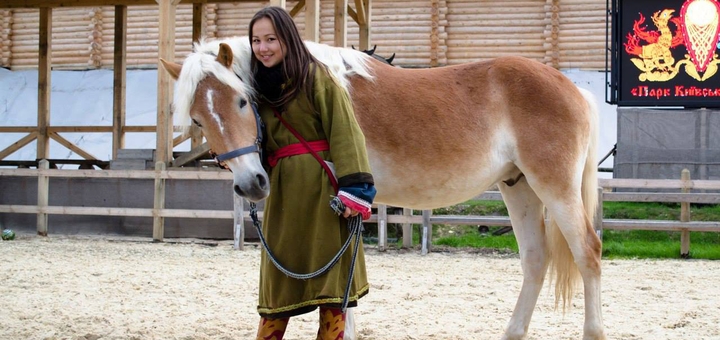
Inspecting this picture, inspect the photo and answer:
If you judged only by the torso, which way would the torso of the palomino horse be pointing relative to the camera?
to the viewer's left

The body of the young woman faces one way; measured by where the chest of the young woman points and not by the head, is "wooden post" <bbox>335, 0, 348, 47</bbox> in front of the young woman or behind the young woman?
behind

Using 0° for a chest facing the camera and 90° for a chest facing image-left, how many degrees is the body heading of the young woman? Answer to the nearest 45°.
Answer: approximately 45°

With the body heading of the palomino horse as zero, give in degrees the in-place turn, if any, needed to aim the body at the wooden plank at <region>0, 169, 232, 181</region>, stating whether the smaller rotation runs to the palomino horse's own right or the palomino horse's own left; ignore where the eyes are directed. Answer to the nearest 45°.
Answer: approximately 45° to the palomino horse's own right

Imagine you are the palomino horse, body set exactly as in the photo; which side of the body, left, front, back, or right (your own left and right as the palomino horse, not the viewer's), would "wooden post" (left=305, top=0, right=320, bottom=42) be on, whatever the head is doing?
right

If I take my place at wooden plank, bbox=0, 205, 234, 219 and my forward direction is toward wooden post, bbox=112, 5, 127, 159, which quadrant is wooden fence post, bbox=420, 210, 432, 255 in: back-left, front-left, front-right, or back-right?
back-right

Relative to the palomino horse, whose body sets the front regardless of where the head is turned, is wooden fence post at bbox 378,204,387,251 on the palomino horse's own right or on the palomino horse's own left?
on the palomino horse's own right

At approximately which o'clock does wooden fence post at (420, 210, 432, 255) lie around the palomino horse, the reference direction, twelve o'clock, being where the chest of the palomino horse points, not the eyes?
The wooden fence post is roughly at 3 o'clock from the palomino horse.

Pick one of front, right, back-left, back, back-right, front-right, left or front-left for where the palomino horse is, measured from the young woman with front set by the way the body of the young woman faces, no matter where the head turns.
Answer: back

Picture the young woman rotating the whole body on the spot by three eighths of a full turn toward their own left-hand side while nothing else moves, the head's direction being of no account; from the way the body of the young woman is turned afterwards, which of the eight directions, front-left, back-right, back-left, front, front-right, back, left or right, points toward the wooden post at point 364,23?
left

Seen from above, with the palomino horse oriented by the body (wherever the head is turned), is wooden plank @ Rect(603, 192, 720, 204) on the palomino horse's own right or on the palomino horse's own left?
on the palomino horse's own right

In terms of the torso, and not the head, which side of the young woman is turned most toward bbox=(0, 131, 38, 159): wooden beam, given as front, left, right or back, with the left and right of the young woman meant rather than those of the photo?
right

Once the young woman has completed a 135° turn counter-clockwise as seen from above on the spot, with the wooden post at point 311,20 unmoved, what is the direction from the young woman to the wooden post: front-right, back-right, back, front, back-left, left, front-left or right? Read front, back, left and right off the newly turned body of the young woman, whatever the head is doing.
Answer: left

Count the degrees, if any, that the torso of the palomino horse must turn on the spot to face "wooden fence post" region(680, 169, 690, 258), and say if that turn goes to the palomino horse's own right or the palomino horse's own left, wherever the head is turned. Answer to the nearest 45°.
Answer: approximately 135° to the palomino horse's own right

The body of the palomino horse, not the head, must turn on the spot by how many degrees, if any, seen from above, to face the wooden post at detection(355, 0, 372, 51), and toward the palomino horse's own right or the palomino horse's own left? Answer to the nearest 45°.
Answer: approximately 90° to the palomino horse's own right

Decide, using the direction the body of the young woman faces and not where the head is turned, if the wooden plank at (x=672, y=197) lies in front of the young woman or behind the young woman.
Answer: behind
